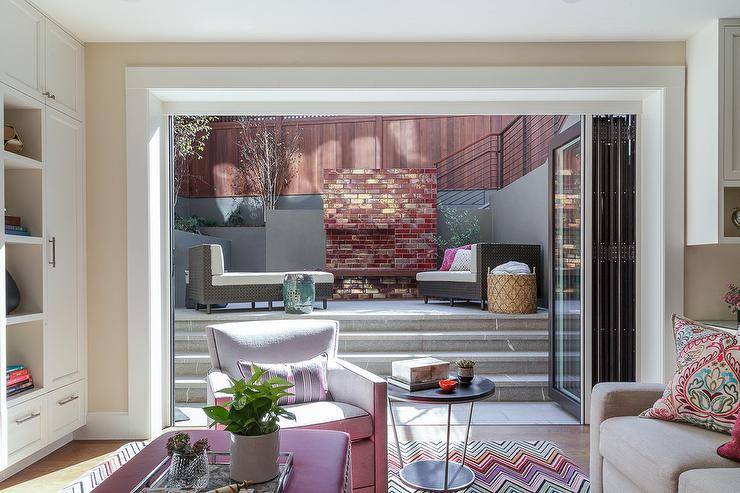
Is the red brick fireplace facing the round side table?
yes

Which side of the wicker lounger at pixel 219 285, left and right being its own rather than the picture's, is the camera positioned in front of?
right

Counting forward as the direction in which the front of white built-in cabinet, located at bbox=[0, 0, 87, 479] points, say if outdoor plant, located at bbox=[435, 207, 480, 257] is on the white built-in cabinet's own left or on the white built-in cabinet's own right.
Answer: on the white built-in cabinet's own left

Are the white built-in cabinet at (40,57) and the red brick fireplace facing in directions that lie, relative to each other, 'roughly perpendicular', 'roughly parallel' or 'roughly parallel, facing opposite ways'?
roughly perpendicular

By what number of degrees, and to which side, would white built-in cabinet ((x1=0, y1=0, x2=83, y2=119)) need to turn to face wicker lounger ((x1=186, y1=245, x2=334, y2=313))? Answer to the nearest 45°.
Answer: approximately 90° to its left

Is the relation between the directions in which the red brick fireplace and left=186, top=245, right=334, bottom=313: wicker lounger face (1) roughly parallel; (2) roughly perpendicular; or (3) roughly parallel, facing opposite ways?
roughly perpendicular

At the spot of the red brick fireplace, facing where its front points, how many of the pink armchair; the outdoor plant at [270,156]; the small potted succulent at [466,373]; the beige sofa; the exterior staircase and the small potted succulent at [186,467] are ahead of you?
5

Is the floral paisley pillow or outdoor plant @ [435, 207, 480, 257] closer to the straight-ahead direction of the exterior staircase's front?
the floral paisley pillow

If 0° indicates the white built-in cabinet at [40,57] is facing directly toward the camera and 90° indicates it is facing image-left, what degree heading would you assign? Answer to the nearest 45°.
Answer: approximately 315°
